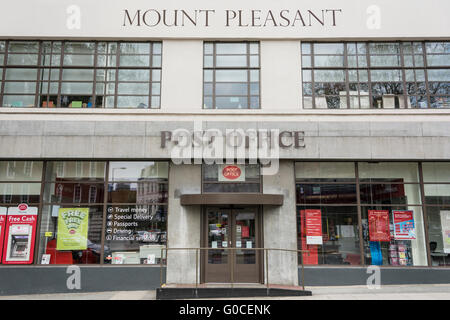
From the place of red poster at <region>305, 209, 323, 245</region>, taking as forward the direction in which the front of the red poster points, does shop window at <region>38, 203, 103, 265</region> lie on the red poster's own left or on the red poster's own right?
on the red poster's own right

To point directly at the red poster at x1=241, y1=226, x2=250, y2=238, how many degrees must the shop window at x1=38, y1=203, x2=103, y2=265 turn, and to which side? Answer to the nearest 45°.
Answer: approximately 90° to its left

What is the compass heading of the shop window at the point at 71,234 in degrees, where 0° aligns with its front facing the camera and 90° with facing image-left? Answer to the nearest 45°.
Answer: approximately 0°

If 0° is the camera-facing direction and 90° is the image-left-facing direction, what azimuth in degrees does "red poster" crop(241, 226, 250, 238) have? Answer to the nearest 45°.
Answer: approximately 0°

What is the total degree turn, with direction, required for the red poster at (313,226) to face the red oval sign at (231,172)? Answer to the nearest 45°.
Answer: approximately 90° to its right

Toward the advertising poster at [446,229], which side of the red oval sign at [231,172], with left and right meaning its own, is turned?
left

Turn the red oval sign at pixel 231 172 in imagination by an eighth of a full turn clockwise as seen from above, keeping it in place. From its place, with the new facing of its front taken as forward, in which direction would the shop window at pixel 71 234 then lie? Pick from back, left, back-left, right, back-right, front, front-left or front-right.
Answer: front-right

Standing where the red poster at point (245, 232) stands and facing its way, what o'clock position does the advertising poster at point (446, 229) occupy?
The advertising poster is roughly at 9 o'clock from the red poster.

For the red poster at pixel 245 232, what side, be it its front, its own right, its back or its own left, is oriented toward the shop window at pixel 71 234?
right

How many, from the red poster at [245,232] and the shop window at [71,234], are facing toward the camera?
2

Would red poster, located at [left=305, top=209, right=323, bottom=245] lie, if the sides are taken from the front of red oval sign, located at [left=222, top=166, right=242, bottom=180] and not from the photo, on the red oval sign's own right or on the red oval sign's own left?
on the red oval sign's own left
